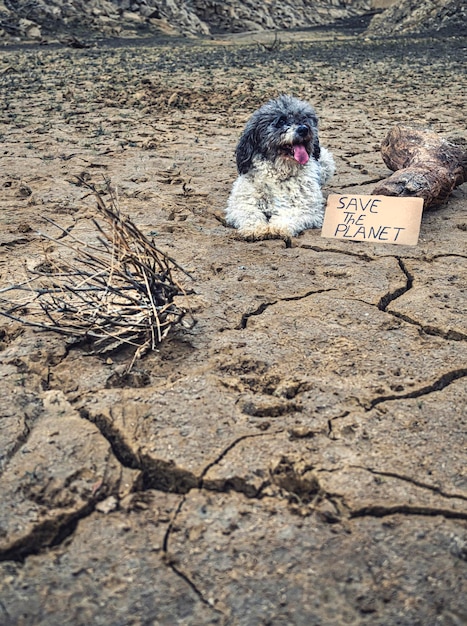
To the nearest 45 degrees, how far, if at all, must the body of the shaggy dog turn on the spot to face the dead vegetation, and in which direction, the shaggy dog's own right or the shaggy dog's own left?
0° — it already faces it

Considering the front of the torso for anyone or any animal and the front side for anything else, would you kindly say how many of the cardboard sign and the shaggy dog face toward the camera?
2

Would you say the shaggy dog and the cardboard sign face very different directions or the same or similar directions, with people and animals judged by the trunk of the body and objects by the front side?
same or similar directions

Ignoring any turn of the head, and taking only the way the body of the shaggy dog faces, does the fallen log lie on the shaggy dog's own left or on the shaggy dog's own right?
on the shaggy dog's own left

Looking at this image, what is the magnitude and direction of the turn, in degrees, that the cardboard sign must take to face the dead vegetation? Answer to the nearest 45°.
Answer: approximately 45° to its right

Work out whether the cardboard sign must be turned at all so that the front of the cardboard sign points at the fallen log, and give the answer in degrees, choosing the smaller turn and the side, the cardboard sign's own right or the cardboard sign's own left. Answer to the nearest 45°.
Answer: approximately 135° to the cardboard sign's own left

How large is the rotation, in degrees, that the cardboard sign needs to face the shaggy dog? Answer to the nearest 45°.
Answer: approximately 90° to its right

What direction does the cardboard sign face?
toward the camera

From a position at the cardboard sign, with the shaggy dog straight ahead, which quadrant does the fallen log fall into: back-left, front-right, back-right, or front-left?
back-right

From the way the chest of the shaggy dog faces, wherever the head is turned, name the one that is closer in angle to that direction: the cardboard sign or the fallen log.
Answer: the cardboard sign

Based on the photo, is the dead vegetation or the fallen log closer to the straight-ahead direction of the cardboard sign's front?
the dead vegetation
